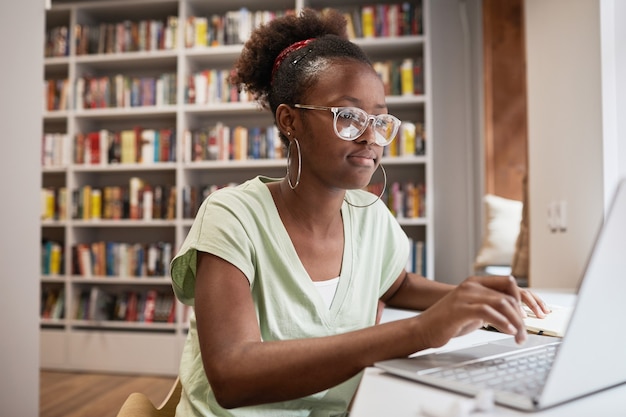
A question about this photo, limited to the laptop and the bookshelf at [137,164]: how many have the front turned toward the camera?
1

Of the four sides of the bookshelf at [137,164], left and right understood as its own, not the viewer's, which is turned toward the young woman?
front

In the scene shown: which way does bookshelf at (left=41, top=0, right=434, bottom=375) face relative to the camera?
toward the camera

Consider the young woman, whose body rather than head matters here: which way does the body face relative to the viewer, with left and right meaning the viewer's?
facing the viewer and to the right of the viewer

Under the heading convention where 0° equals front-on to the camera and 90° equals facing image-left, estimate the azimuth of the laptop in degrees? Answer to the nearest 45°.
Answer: approximately 135°

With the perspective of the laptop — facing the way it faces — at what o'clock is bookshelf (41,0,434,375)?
The bookshelf is roughly at 12 o'clock from the laptop.

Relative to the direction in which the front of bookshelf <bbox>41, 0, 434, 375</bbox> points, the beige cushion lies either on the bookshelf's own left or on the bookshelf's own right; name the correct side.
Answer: on the bookshelf's own left

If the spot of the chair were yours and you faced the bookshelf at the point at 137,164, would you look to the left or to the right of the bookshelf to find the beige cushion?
right
